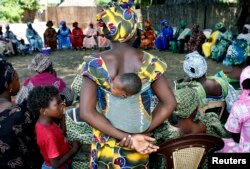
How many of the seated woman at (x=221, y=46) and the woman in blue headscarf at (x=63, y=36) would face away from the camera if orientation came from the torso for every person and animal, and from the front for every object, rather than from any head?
0

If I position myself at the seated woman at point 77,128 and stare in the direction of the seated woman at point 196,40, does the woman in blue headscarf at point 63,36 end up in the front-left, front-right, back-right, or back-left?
front-left

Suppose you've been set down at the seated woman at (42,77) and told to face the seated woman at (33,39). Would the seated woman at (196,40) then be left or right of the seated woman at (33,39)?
right

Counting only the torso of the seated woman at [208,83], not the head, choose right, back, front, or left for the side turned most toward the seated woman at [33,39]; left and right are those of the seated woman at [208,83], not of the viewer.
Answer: front

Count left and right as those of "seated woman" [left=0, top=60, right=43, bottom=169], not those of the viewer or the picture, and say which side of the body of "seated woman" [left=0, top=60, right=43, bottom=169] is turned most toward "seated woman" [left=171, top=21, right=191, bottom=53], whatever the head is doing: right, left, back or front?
front

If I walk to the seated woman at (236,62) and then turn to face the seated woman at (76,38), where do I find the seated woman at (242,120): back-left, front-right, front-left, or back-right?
back-left

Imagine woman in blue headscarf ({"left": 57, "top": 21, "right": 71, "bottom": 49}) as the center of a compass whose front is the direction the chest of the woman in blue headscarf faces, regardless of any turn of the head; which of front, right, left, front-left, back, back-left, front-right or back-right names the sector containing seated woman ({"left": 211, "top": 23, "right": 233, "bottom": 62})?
front-left

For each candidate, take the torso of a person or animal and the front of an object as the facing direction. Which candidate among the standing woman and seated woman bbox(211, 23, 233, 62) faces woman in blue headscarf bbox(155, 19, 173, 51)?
the standing woman

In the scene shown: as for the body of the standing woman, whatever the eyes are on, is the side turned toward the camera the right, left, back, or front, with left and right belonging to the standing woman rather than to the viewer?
back

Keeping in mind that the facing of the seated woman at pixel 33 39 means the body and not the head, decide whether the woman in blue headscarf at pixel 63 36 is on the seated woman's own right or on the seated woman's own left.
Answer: on the seated woman's own left

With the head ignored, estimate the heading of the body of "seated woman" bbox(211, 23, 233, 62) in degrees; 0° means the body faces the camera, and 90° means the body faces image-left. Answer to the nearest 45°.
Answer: approximately 45°

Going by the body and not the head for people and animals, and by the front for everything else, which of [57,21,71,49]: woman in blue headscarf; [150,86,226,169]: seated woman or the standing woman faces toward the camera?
the woman in blue headscarf

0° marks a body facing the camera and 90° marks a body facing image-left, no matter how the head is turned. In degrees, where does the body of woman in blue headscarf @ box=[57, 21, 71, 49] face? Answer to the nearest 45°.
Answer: approximately 0°

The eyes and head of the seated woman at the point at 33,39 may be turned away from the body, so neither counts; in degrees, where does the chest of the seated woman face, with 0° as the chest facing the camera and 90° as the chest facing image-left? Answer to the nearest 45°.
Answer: approximately 315°

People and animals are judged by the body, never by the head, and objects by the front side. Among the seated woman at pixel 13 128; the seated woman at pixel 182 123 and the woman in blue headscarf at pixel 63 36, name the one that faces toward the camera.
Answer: the woman in blue headscarf
